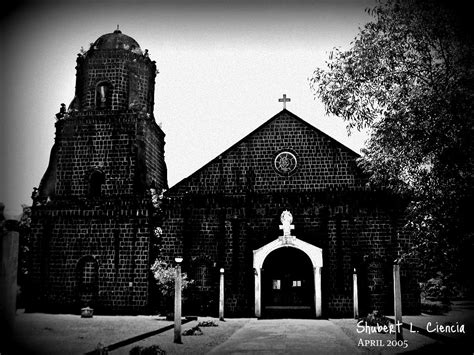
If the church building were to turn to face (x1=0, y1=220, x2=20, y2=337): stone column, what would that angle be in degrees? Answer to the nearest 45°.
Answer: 0° — it already faces it

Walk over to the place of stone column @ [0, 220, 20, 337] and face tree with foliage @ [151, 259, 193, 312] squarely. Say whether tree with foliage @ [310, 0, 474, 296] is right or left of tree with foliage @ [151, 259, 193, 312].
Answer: right

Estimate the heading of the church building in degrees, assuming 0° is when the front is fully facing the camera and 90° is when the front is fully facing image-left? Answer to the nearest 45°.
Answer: approximately 0°
